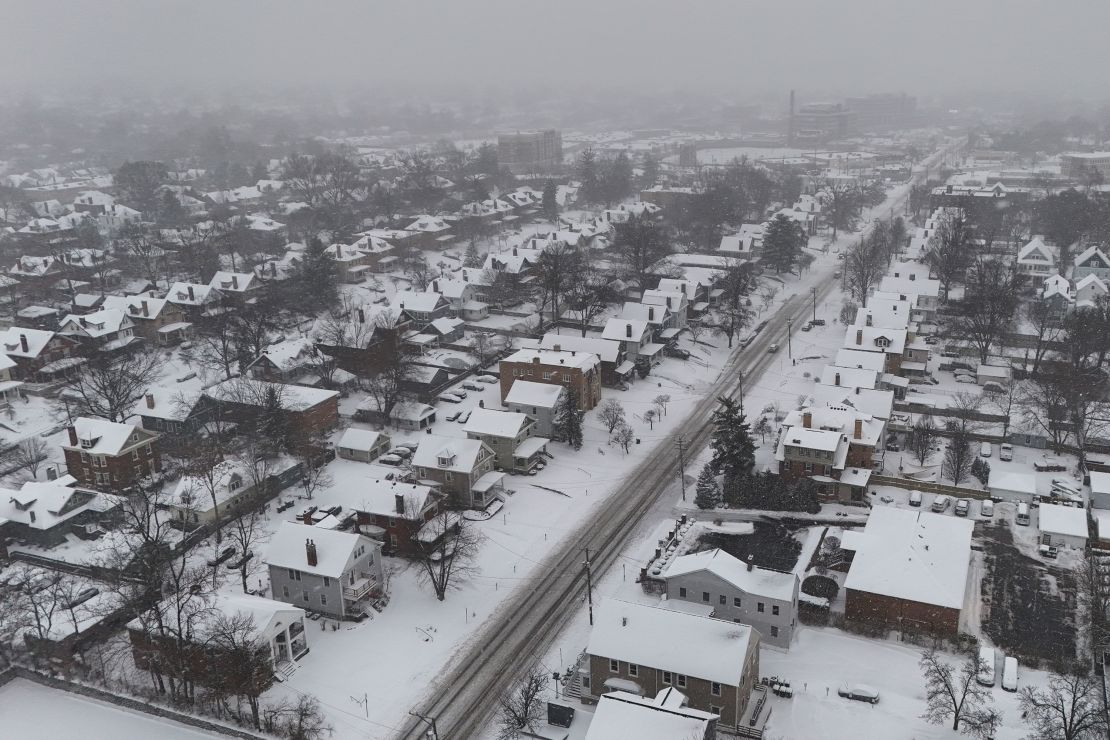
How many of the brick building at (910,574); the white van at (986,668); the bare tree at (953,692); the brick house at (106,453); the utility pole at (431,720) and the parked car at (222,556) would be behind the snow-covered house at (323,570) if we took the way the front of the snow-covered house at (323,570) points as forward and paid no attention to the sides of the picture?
2

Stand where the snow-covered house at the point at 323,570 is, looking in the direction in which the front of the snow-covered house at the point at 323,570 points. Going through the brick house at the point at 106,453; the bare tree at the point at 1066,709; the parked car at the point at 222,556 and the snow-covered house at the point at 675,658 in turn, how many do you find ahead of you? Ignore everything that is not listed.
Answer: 2

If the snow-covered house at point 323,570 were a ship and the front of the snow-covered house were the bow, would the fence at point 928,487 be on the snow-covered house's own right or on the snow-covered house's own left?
on the snow-covered house's own left

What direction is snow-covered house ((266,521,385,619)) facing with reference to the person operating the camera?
facing the viewer and to the right of the viewer

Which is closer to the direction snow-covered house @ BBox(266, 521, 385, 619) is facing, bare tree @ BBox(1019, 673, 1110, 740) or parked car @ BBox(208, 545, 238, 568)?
the bare tree

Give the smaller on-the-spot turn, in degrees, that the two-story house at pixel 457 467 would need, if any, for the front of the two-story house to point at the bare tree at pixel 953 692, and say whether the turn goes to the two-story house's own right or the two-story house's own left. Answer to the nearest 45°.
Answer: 0° — it already faces it

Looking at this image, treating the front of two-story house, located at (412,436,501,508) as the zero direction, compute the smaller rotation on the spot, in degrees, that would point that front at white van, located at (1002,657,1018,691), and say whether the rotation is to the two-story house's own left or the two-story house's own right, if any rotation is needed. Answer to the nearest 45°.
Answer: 0° — it already faces it

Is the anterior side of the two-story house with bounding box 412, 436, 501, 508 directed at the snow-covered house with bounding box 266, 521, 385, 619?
no

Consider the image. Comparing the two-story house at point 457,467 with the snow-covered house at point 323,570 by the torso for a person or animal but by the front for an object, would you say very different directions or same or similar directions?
same or similar directions

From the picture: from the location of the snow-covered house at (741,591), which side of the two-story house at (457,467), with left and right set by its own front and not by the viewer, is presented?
front

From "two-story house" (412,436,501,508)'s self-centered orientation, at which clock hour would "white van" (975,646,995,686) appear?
The white van is roughly at 12 o'clock from the two-story house.

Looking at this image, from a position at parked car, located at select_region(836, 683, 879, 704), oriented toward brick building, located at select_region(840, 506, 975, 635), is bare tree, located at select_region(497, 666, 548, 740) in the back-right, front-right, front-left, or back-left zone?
back-left

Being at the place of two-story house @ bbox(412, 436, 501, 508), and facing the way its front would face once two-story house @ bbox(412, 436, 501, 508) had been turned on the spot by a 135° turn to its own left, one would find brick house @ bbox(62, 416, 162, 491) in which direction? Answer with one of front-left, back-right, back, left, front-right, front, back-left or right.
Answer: left

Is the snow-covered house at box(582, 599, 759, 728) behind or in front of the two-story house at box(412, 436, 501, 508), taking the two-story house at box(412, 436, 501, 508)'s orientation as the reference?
in front

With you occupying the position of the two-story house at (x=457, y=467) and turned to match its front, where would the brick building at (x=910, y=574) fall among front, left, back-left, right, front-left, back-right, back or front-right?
front

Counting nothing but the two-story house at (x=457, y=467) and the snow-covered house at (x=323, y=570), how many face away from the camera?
0

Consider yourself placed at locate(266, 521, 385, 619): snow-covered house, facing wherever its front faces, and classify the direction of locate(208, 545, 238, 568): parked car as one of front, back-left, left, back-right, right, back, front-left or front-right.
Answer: back

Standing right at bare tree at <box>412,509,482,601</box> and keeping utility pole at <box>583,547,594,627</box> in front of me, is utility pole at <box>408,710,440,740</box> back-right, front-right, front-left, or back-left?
front-right

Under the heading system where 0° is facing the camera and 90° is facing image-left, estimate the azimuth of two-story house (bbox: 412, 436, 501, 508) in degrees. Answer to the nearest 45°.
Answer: approximately 315°
